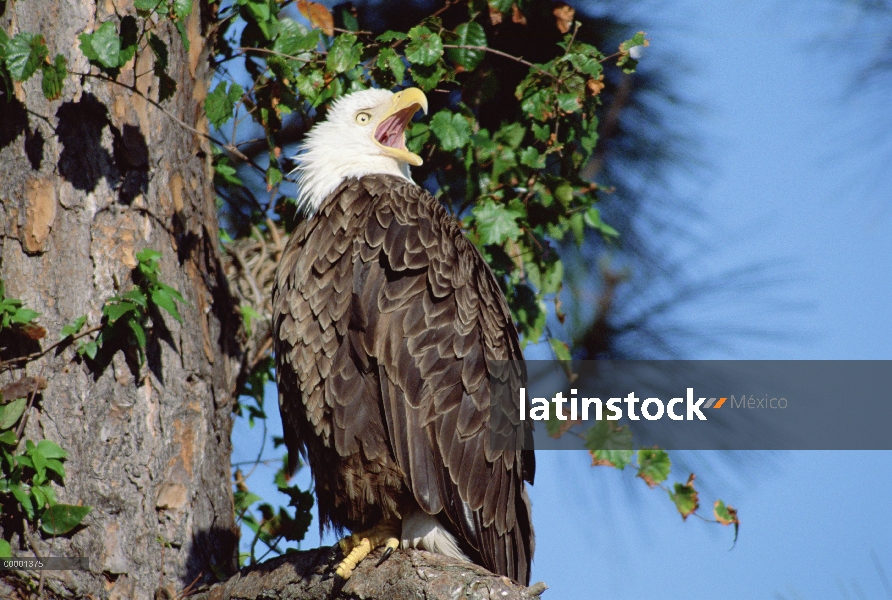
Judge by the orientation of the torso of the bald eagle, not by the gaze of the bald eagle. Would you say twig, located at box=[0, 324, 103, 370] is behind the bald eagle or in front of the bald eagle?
in front
